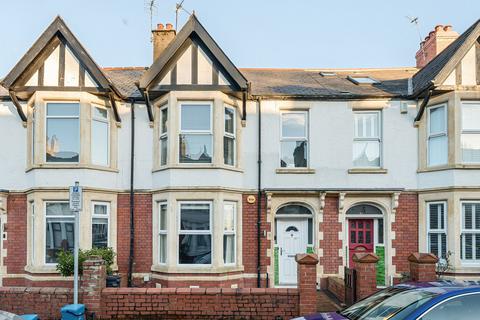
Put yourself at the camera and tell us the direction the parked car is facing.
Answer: facing the viewer and to the left of the viewer

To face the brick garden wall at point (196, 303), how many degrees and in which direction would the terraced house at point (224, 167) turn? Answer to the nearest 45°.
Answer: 0° — it already faces it

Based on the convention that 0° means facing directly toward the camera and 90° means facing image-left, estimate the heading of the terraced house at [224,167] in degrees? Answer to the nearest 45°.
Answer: approximately 0°

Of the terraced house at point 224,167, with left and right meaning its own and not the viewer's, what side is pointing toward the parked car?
front

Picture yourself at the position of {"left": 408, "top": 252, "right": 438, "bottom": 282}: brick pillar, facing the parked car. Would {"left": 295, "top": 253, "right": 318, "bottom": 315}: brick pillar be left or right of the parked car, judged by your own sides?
right

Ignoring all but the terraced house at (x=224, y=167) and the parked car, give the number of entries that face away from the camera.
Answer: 0

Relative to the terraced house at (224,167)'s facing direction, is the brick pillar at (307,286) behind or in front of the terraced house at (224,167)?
in front
